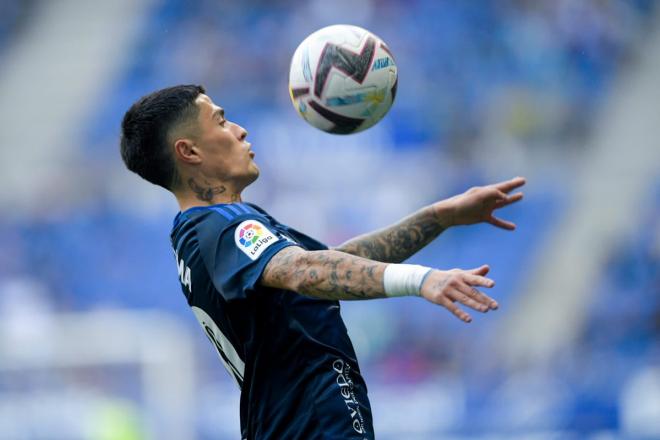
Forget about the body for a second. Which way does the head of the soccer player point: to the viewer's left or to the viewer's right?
to the viewer's right

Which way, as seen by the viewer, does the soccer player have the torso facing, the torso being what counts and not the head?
to the viewer's right
